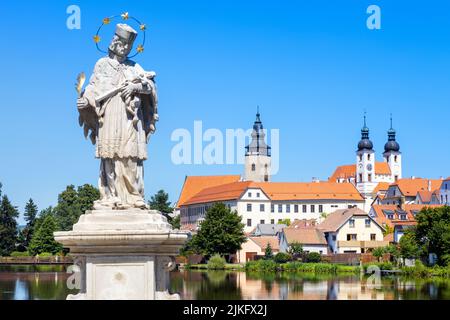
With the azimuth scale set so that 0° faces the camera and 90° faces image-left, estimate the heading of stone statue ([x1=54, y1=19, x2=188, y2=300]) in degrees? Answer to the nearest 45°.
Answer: approximately 0°
